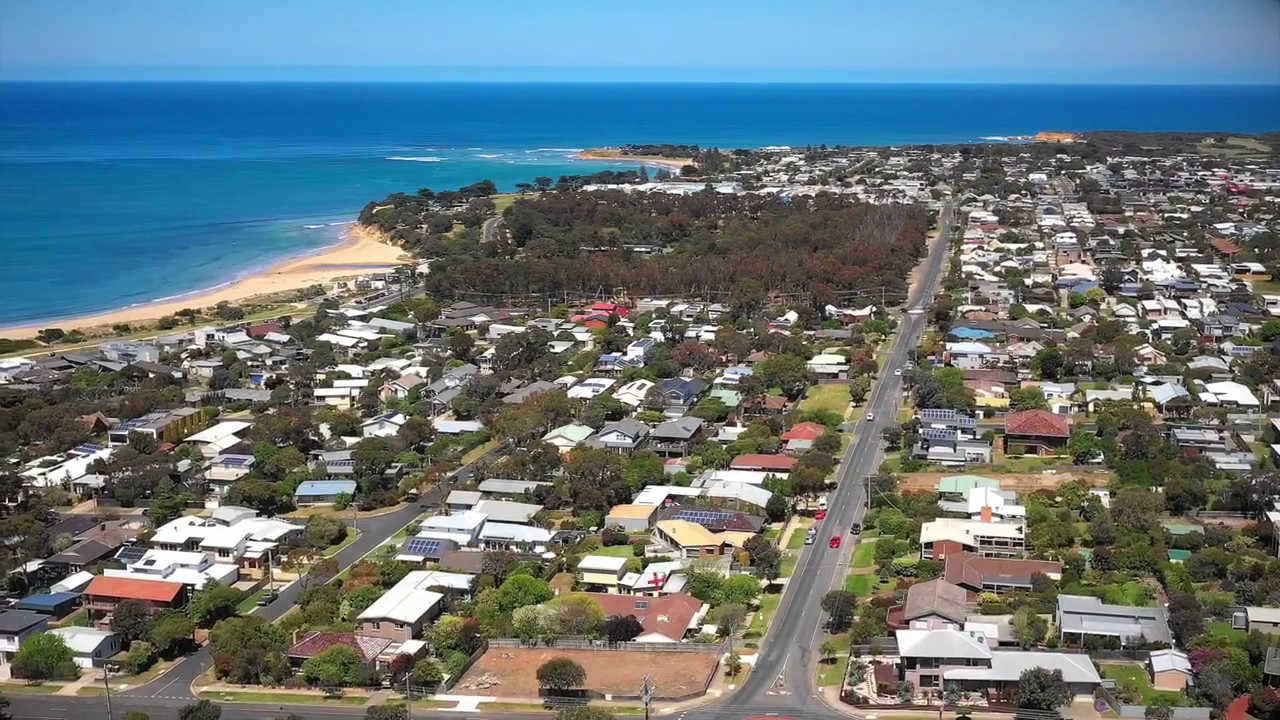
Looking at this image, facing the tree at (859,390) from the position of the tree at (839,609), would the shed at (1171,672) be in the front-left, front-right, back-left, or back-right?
back-right

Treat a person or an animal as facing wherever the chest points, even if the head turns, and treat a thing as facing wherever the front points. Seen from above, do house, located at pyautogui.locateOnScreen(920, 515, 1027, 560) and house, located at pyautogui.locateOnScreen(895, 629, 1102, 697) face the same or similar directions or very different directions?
same or similar directions

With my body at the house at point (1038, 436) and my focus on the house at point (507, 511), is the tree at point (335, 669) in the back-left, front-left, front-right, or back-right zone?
front-left

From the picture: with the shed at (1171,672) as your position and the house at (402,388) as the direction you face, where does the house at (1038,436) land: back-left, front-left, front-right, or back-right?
front-right

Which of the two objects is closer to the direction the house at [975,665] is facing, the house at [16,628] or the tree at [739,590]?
the house
